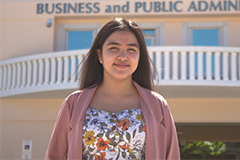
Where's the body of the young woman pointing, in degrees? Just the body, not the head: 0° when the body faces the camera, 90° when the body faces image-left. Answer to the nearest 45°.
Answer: approximately 0°
